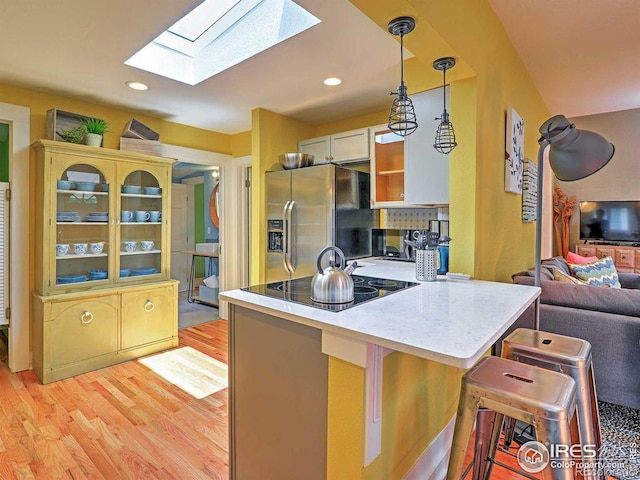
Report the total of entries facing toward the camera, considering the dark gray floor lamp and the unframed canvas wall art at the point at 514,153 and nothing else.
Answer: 0

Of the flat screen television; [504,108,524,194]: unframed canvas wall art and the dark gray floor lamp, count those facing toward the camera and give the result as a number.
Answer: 1

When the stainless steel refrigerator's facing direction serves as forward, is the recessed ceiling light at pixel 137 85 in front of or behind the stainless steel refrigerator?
in front

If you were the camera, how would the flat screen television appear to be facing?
facing the viewer

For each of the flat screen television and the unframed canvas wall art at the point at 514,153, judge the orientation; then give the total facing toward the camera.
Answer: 1

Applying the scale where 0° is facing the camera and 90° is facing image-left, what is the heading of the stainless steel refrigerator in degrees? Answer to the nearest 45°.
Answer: approximately 45°

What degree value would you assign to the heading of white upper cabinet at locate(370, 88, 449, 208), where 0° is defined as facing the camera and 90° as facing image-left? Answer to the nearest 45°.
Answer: approximately 45°

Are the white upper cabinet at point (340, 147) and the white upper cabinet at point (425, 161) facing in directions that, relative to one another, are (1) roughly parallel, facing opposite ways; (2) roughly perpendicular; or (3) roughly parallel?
roughly parallel

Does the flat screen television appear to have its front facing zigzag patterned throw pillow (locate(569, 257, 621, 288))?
yes
